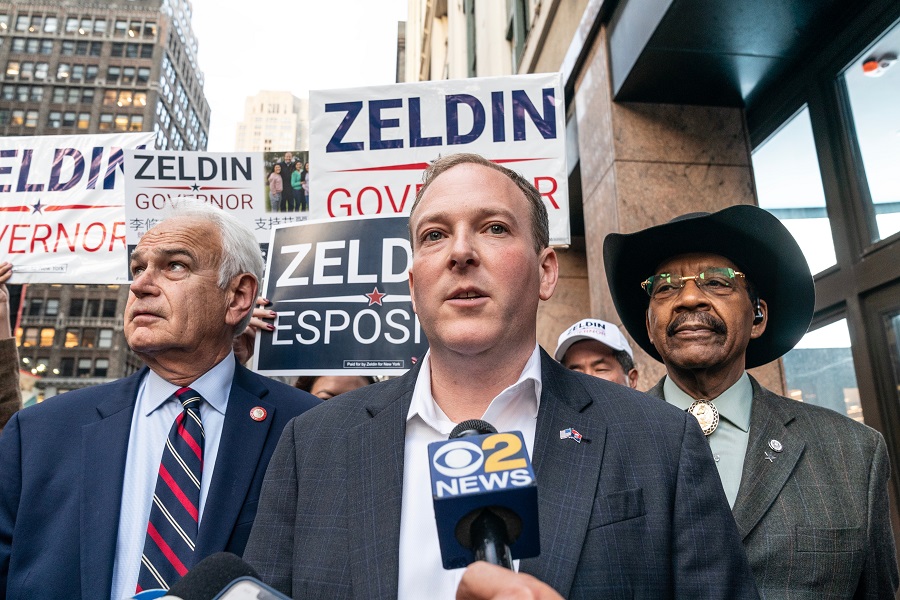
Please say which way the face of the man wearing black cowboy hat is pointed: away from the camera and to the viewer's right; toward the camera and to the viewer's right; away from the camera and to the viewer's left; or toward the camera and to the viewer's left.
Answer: toward the camera and to the viewer's left

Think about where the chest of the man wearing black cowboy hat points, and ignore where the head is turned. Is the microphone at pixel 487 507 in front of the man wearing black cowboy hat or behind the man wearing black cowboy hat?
in front

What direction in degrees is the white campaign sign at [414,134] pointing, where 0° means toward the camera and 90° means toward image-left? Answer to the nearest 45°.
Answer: approximately 0°

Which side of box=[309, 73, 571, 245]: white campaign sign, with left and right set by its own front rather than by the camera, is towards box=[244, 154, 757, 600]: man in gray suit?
front

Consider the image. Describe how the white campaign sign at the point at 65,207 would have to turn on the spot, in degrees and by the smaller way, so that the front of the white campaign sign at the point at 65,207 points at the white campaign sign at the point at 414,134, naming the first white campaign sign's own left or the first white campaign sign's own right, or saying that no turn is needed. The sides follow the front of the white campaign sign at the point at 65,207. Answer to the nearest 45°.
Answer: approximately 45° to the first white campaign sign's own left

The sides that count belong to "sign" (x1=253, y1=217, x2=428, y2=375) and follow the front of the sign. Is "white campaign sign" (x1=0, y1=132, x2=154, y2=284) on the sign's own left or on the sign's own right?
on the sign's own right

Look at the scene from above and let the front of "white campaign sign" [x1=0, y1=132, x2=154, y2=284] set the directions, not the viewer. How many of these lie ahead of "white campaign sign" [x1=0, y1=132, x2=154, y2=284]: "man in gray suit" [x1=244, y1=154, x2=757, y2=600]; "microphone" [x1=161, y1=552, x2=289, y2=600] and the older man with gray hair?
3

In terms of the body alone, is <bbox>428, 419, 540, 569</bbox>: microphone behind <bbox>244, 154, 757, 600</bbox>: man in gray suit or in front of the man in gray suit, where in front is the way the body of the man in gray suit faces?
in front
